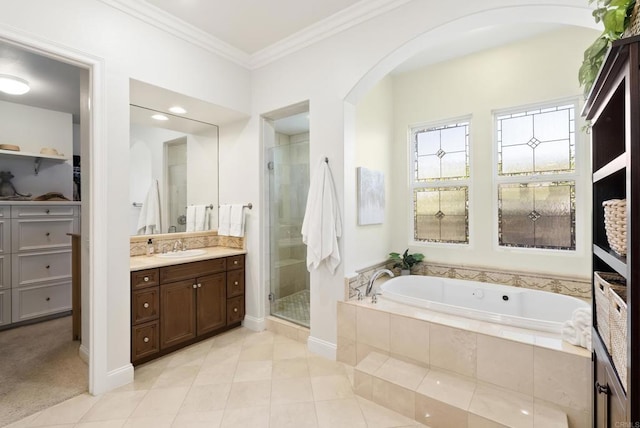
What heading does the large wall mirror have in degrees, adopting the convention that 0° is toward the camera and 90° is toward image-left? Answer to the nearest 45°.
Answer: approximately 315°

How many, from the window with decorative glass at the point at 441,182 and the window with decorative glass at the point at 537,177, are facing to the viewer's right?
0

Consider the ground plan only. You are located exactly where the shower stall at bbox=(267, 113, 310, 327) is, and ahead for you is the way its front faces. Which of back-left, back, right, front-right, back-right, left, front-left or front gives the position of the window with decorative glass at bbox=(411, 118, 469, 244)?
back-left

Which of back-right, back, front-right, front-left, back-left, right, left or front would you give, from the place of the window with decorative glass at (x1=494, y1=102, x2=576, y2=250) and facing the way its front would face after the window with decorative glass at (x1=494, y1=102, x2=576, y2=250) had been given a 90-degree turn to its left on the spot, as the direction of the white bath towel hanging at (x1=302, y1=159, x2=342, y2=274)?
right

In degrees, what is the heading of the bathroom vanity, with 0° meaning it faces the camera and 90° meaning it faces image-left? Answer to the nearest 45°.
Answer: approximately 315°

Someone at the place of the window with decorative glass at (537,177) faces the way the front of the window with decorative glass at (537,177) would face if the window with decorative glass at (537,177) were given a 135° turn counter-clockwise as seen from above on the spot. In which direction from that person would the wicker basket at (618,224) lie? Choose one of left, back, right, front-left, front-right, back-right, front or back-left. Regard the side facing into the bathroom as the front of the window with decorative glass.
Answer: right

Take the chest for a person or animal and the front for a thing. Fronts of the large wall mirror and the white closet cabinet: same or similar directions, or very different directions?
same or similar directions

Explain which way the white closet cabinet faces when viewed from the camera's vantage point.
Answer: facing the viewer and to the right of the viewer

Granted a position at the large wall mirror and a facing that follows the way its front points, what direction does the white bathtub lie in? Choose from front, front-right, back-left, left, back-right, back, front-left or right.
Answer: front

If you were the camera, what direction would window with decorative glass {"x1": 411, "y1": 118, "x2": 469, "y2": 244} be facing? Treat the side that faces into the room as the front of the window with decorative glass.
facing the viewer and to the left of the viewer

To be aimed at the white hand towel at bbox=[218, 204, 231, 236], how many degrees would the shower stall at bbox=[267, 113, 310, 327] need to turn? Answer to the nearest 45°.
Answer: approximately 45° to its right

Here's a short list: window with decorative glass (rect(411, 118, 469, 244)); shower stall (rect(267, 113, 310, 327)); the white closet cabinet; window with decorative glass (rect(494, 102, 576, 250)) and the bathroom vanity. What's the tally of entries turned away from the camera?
0

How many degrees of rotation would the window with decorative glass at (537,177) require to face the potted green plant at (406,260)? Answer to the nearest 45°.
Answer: approximately 45° to its right

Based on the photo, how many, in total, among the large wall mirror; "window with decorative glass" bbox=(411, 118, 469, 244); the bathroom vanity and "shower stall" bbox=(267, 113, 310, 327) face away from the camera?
0
